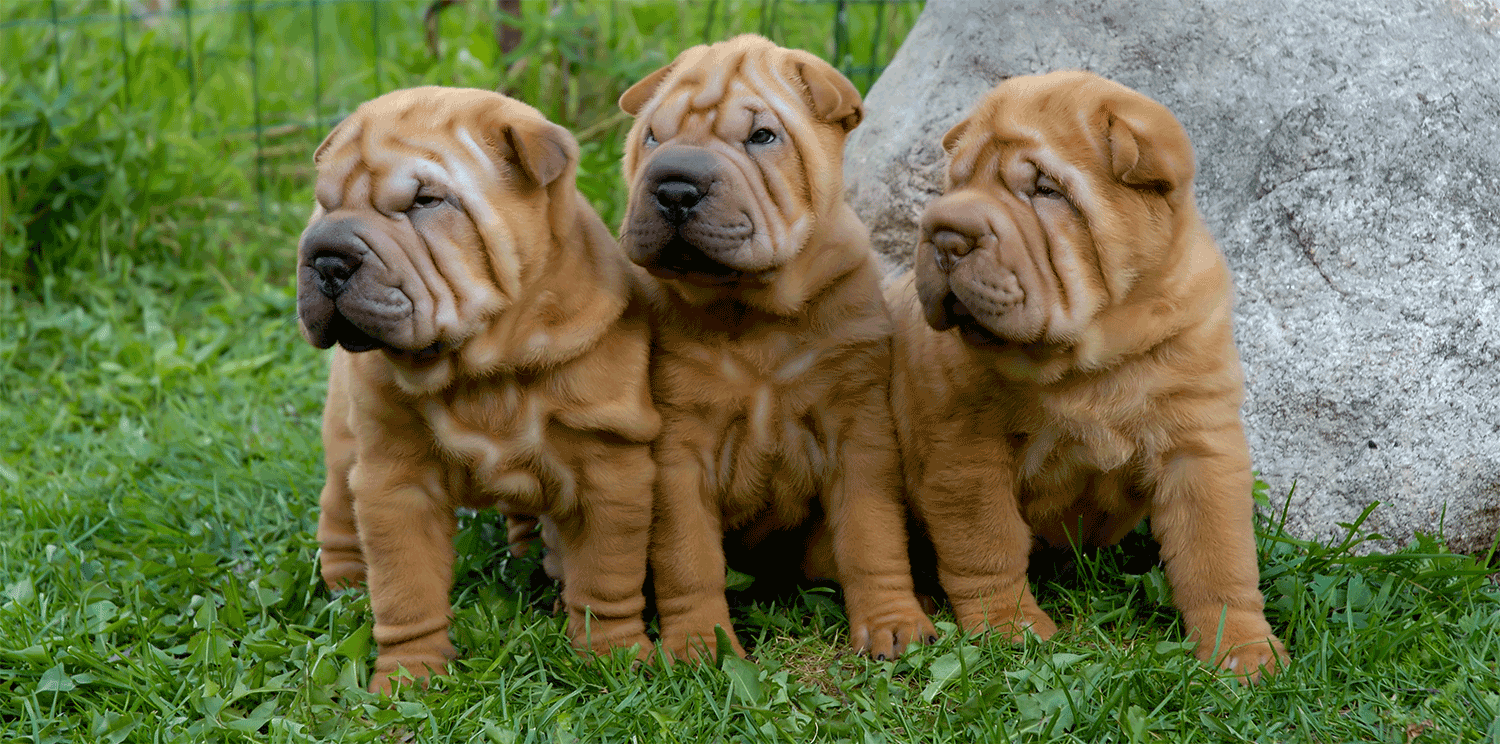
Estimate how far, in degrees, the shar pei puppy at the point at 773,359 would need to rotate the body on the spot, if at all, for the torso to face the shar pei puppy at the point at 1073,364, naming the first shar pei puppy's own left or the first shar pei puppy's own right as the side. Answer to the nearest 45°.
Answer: approximately 90° to the first shar pei puppy's own left

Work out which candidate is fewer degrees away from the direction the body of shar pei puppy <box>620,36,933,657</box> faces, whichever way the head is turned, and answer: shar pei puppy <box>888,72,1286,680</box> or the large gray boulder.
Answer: the shar pei puppy

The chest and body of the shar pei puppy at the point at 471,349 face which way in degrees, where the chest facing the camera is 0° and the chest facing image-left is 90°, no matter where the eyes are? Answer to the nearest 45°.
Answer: approximately 0°

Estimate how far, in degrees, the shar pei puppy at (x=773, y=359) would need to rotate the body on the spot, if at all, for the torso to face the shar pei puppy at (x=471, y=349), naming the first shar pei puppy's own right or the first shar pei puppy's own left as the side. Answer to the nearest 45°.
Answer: approximately 90° to the first shar pei puppy's own right

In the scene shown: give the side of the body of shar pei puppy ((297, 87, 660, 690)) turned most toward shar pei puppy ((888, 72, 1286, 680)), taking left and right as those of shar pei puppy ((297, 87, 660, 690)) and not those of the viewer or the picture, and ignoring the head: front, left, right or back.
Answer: left

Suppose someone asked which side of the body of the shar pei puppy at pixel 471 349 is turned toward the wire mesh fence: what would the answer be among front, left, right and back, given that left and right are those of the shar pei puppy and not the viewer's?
back

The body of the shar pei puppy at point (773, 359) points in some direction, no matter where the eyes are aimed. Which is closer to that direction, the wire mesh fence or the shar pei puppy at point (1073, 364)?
the shar pei puppy

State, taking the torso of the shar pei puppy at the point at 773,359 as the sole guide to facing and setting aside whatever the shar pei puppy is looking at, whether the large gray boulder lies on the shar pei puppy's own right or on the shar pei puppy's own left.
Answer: on the shar pei puppy's own left

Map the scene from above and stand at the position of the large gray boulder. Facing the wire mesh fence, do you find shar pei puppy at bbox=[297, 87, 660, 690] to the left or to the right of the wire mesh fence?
left

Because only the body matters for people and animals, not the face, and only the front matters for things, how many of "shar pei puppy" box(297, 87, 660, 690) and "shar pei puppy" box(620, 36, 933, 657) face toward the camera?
2

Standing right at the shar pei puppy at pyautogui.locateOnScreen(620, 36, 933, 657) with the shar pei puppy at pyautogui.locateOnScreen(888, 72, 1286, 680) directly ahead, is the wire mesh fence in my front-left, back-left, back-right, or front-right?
back-left
